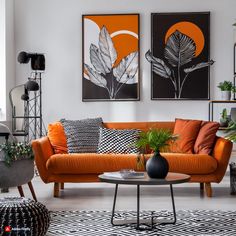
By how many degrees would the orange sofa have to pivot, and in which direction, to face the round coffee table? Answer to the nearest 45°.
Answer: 0° — it already faces it

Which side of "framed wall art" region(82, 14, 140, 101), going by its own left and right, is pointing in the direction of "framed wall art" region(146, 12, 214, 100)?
left

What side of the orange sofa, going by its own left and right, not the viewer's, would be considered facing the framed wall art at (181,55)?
back

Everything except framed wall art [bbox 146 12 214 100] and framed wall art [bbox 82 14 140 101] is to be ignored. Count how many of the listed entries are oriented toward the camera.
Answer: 2

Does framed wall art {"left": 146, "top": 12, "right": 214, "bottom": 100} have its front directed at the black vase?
yes

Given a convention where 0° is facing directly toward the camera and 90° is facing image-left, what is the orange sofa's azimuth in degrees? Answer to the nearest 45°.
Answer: approximately 0°

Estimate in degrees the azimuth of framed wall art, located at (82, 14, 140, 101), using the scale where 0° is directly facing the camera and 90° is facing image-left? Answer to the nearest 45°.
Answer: approximately 0°
